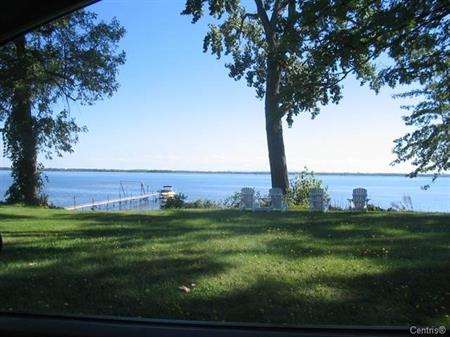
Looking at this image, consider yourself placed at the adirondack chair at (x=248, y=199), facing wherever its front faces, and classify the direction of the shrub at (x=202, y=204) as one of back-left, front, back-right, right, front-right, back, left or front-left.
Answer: front-left

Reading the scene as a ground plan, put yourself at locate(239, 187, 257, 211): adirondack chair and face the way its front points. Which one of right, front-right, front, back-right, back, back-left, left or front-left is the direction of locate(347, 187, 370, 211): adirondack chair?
right

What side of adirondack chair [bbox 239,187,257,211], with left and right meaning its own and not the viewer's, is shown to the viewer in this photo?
back

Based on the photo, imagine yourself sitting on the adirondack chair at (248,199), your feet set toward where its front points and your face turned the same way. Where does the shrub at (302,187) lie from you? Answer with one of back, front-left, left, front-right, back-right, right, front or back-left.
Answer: front-right

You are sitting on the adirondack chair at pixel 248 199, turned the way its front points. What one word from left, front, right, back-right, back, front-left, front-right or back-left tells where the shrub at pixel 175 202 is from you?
front-left

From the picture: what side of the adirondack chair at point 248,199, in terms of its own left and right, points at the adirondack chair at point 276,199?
right

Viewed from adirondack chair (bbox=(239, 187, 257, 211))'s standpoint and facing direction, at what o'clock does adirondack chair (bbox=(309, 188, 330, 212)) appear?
adirondack chair (bbox=(309, 188, 330, 212)) is roughly at 3 o'clock from adirondack chair (bbox=(239, 187, 257, 211)).

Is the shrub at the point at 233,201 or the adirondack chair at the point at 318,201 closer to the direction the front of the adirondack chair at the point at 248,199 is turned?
the shrub

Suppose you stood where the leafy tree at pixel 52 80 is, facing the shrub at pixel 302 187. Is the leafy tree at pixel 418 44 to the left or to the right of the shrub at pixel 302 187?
right
